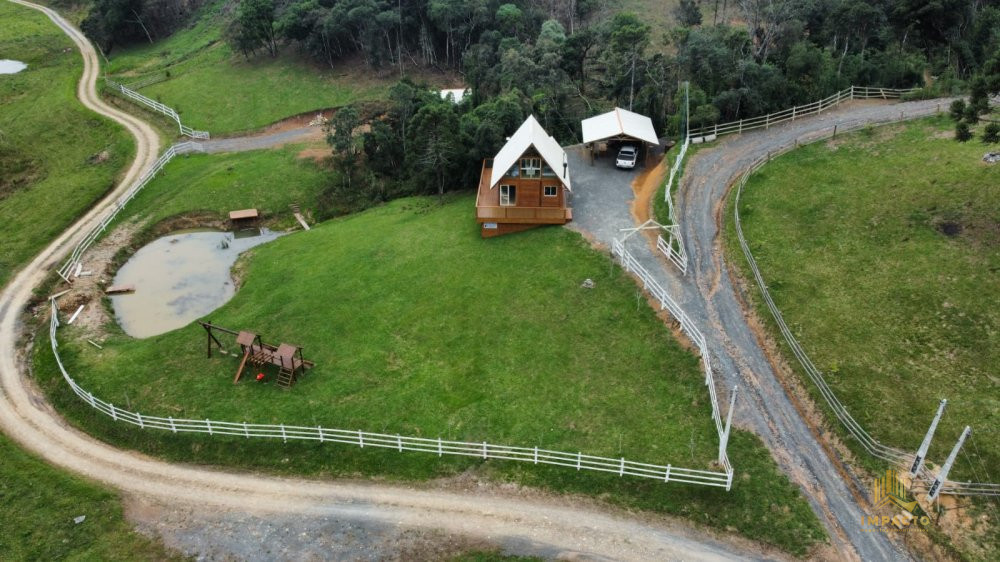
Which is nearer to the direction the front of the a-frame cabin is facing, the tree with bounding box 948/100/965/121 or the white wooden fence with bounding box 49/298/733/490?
the white wooden fence

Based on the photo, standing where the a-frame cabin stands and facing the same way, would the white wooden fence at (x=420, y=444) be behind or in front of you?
in front

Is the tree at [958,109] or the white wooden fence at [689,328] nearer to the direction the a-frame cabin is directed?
the white wooden fence

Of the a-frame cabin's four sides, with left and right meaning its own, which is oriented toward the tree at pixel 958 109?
left

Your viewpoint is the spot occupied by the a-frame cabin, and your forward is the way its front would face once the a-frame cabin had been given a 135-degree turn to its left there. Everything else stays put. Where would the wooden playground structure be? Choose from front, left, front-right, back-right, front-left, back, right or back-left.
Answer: back

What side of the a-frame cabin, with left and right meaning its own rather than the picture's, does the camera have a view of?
front

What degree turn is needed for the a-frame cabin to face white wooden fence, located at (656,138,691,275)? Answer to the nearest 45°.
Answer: approximately 45° to its left

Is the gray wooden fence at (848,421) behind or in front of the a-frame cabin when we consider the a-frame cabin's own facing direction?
in front
